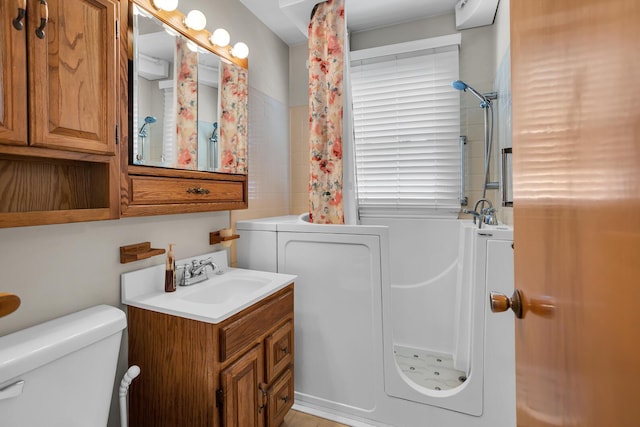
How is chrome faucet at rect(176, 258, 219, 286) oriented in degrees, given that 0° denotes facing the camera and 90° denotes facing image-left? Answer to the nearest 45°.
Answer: approximately 315°

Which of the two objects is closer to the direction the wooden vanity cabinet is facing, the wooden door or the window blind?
the wooden door

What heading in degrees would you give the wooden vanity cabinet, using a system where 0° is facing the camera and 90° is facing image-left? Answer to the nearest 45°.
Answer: approximately 315°

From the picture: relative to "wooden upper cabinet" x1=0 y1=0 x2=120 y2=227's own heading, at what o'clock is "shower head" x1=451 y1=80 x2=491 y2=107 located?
The shower head is roughly at 11 o'clock from the wooden upper cabinet.
